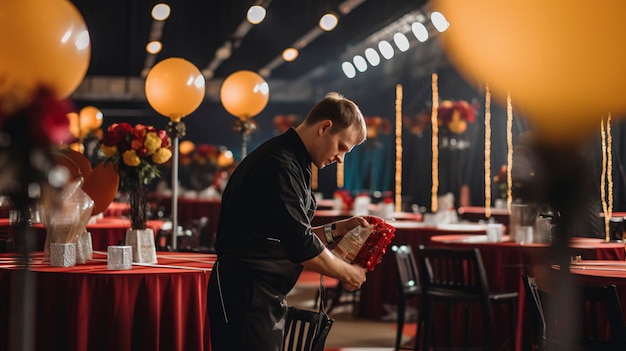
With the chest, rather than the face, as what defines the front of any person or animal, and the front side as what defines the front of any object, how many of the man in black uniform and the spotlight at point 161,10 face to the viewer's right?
1

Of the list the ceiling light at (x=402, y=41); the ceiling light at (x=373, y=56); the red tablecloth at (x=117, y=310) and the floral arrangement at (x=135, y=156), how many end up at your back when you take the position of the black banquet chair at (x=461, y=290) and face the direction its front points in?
2

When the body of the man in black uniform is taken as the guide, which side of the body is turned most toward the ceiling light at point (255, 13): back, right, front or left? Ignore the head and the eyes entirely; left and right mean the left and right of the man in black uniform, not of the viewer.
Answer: left

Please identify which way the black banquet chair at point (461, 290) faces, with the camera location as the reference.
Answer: facing away from the viewer and to the right of the viewer

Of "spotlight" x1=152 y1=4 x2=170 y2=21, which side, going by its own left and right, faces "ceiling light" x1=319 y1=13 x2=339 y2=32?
left

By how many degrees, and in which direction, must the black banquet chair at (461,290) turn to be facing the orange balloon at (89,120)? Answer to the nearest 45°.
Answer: approximately 90° to its left

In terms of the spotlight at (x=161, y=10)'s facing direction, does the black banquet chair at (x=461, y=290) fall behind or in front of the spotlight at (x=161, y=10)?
in front

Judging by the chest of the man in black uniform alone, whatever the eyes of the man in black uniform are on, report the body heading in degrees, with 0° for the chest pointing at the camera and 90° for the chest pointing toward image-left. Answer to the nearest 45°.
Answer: approximately 270°

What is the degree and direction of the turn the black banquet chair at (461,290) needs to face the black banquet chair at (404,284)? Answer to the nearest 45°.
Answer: approximately 90° to its left

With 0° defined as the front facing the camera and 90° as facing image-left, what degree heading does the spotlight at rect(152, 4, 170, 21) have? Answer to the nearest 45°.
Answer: approximately 0°

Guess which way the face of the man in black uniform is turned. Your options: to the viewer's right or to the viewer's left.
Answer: to the viewer's right

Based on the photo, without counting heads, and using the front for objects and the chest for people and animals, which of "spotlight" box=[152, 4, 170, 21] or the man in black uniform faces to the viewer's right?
the man in black uniform
